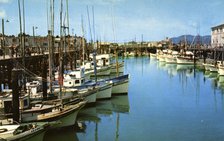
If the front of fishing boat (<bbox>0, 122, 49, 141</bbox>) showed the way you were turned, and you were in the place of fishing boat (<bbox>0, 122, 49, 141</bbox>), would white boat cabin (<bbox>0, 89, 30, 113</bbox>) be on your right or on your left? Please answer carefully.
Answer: on your left

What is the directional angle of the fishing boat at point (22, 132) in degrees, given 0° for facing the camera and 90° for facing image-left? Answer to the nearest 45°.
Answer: approximately 270°

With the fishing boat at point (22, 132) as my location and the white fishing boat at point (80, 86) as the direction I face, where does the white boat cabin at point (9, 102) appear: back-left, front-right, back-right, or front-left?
front-left

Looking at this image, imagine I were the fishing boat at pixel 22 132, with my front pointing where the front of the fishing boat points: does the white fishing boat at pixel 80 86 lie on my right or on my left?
on my left

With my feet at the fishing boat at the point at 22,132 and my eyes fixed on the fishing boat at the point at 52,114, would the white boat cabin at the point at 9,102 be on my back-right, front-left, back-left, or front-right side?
front-left

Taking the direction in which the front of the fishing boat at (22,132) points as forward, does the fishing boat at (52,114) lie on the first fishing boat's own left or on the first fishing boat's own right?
on the first fishing boat's own left

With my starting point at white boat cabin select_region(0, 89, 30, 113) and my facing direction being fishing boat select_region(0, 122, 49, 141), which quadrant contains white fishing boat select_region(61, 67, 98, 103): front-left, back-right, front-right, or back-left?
back-left
